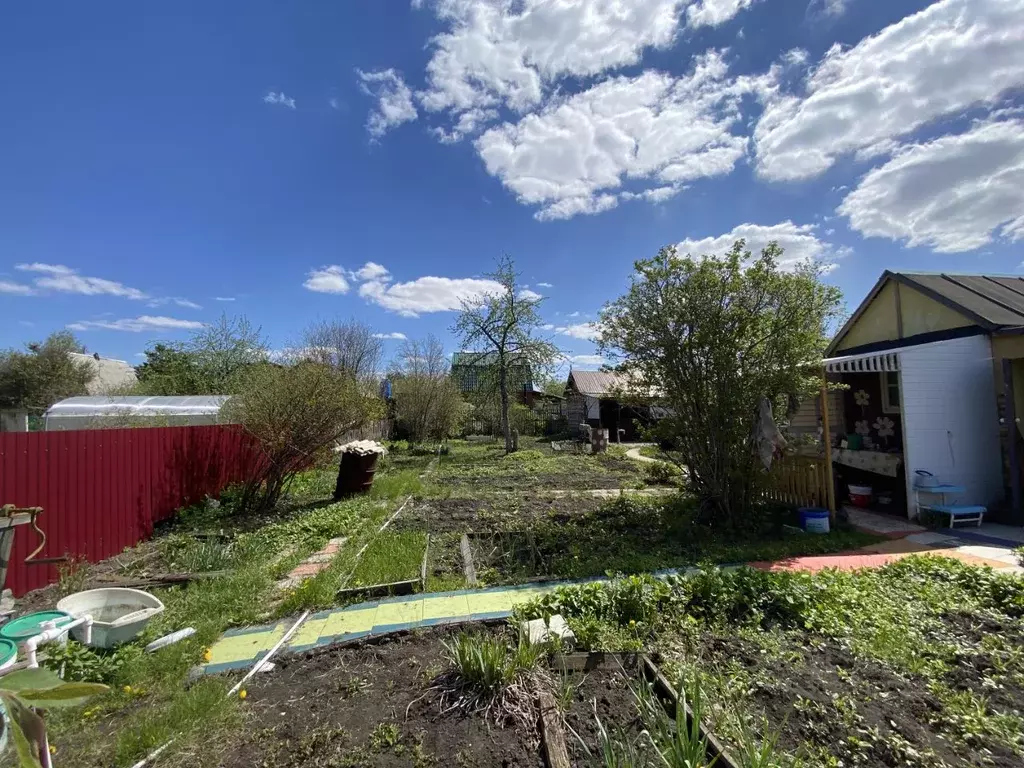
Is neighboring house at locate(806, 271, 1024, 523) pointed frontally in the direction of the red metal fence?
yes

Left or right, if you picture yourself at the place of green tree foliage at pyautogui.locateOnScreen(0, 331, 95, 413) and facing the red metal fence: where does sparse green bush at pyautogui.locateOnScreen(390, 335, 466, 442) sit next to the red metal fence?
left

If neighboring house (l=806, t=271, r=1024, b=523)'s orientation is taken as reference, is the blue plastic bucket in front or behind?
in front

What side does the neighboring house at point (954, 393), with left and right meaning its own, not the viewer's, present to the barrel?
front

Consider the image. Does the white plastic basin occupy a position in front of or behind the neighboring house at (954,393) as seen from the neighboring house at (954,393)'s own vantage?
in front

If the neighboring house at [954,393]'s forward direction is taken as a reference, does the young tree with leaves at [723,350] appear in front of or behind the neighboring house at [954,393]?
in front

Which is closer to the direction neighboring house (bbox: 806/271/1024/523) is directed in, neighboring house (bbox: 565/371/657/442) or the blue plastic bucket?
the blue plastic bucket

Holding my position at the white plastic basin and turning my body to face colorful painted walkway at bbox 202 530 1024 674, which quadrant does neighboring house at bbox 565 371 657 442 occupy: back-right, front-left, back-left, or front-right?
front-left

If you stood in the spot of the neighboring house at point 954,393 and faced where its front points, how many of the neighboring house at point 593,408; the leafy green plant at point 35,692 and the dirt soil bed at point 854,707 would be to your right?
1

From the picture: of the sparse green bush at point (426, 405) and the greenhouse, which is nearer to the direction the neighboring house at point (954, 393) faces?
the greenhouse

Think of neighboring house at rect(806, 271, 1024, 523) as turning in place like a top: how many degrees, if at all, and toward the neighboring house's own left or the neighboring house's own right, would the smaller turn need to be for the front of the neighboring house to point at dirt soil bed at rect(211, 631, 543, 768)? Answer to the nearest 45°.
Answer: approximately 45° to the neighboring house's own left

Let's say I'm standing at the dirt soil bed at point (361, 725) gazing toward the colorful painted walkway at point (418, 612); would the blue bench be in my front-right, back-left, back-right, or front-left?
front-right

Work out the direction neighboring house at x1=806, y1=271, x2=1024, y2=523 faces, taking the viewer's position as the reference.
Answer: facing the viewer and to the left of the viewer
